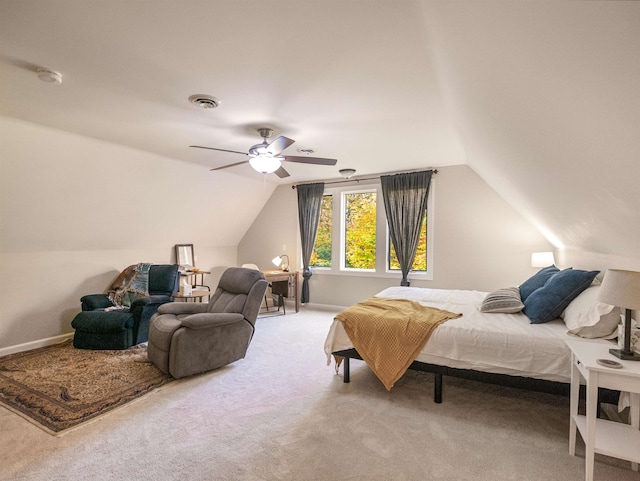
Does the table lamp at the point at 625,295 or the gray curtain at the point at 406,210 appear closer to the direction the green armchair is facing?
the table lamp

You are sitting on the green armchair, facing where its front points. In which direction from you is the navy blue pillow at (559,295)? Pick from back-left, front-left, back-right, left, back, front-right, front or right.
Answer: left

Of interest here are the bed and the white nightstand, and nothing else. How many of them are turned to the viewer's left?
2

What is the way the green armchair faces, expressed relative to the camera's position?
facing the viewer and to the left of the viewer

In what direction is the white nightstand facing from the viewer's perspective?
to the viewer's left

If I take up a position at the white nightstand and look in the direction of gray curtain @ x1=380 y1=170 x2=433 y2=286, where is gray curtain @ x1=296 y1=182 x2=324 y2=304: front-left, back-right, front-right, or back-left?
front-left

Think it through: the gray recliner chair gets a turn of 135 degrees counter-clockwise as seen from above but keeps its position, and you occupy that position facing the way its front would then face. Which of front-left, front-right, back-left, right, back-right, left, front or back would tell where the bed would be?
front-right

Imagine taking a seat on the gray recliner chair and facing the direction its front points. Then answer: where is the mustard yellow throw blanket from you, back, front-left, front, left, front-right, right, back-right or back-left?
left

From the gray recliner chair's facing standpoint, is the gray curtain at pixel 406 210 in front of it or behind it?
behind

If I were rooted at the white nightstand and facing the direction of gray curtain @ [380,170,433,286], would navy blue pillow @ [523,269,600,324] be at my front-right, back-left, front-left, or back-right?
front-right

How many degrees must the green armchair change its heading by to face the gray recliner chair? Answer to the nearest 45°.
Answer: approximately 90° to its left

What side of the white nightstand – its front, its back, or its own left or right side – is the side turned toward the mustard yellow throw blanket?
front

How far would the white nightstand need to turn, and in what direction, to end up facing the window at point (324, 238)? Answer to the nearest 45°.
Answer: approximately 45° to its right

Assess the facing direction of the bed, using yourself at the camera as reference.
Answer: facing to the left of the viewer

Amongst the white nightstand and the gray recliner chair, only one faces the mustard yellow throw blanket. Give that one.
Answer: the white nightstand
